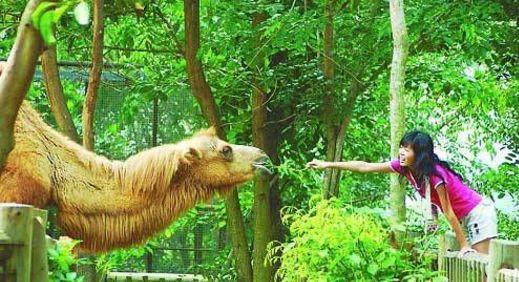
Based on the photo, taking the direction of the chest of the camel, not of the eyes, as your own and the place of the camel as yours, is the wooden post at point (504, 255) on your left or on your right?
on your right

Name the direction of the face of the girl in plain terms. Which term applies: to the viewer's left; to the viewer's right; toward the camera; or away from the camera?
to the viewer's left

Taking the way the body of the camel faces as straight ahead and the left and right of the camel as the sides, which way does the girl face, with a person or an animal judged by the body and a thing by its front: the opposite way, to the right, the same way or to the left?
the opposite way

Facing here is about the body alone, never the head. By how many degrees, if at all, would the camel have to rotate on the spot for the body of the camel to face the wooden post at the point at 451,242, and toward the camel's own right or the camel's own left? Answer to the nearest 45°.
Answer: approximately 45° to the camel's own right

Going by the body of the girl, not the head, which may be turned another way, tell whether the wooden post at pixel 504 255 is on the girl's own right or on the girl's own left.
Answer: on the girl's own left

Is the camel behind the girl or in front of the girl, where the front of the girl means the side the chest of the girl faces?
in front

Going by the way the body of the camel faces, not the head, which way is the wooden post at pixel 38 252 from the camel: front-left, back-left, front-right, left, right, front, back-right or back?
right

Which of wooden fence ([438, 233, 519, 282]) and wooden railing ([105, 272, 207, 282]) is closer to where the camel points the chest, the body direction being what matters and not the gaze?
the wooden fence

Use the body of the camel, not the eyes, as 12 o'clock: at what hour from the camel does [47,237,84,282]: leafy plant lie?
The leafy plant is roughly at 3 o'clock from the camel.

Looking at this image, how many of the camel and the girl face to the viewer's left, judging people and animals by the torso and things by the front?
1

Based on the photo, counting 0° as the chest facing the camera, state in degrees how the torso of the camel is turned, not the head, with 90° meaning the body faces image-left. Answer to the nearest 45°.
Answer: approximately 270°

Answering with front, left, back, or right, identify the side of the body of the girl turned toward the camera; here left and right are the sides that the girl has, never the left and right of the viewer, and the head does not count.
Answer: left

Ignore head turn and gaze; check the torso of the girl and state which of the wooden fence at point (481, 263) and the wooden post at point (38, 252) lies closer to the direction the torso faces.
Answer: the wooden post

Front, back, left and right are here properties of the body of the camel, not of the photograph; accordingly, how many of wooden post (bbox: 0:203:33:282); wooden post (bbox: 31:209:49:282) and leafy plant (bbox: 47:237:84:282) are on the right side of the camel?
3

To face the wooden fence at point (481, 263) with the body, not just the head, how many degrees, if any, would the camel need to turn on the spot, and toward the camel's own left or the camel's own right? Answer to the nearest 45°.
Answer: approximately 45° to the camel's own right
